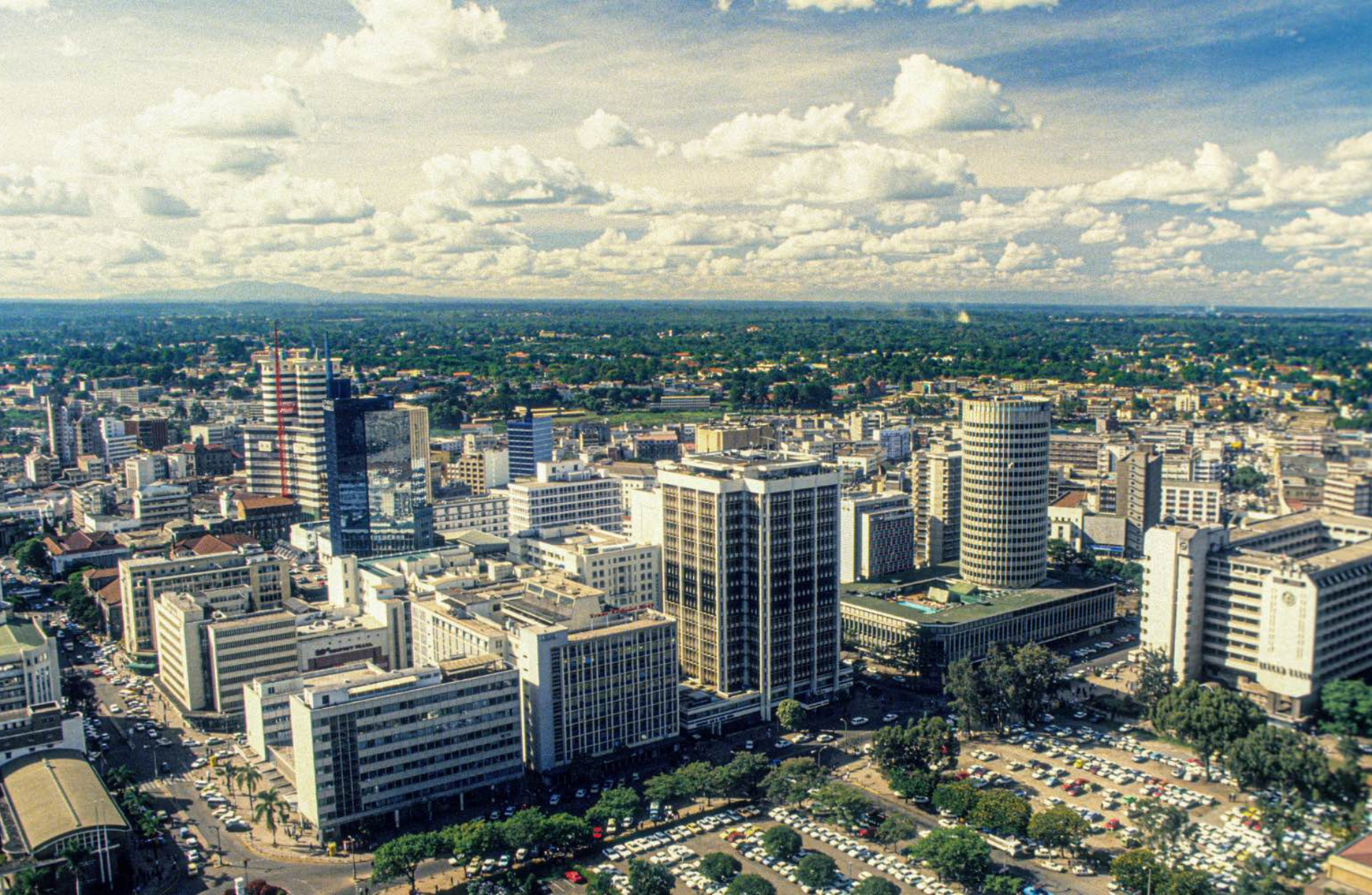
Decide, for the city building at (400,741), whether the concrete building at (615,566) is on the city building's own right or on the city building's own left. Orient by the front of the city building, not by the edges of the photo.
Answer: on the city building's own left

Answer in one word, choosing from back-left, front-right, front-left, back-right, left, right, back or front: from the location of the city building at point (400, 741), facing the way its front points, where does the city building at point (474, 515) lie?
back-left

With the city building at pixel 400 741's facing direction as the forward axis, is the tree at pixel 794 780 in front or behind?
in front

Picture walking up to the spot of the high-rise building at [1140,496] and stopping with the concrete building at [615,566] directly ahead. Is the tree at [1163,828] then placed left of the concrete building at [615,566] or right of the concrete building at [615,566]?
left

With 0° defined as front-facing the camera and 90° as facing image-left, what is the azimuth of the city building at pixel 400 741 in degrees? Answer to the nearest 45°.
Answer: approximately 315°

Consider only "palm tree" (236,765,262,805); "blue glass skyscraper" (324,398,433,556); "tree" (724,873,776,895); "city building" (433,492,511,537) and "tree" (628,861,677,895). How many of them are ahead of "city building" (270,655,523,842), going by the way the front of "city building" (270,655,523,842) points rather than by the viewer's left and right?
2

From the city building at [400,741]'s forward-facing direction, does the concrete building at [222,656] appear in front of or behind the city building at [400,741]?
behind

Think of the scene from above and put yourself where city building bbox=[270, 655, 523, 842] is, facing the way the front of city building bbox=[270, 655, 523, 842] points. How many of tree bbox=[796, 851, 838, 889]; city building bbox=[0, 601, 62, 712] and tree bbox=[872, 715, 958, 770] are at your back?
1

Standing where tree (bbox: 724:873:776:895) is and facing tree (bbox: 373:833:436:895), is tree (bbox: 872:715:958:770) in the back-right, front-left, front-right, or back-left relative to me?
back-right

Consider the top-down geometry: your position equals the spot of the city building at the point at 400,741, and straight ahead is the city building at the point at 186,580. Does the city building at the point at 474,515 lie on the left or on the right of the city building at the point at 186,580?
right
